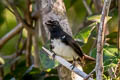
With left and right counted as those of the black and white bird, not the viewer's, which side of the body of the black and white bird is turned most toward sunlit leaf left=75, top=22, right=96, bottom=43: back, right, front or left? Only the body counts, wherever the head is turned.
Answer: back

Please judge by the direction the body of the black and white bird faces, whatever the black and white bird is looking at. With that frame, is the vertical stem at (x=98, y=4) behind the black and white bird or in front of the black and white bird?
behind

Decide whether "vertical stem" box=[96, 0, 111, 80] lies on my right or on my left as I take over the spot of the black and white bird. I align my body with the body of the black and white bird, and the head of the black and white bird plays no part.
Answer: on my left

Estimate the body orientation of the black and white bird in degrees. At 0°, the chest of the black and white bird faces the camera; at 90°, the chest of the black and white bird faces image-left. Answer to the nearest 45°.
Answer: approximately 45°
